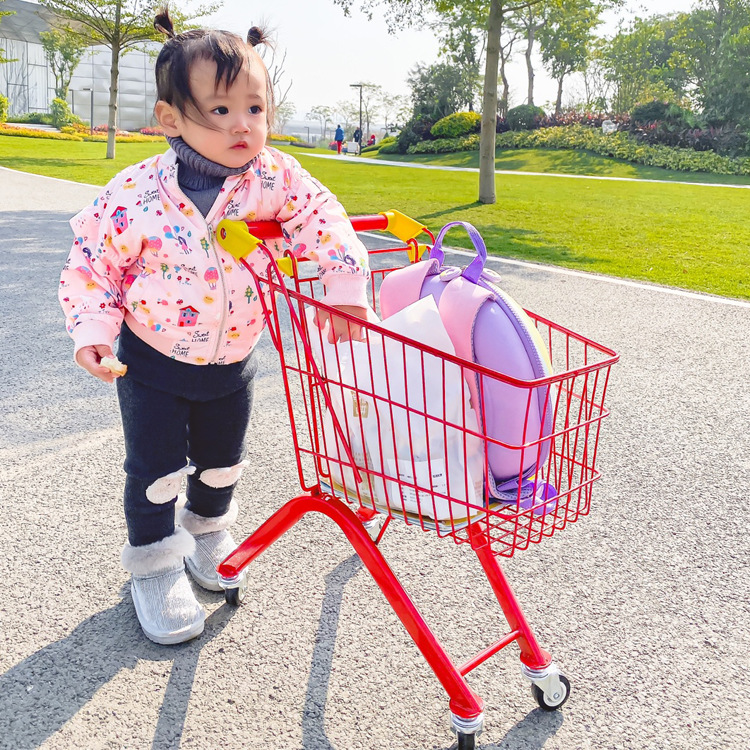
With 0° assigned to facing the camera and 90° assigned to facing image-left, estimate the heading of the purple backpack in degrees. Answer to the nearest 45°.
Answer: approximately 225°

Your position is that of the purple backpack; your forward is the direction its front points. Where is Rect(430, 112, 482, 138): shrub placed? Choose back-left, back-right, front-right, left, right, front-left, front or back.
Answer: front-left

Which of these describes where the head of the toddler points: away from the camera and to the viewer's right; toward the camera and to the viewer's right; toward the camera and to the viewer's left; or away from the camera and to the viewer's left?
toward the camera and to the viewer's right

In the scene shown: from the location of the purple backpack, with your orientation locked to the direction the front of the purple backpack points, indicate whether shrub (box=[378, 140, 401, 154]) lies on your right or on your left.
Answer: on your left

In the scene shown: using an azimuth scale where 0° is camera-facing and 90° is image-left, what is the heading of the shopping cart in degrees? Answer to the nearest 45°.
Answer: approximately 315°

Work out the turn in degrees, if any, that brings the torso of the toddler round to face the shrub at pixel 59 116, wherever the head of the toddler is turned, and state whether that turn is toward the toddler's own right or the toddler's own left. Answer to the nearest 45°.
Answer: approximately 135° to the toddler's own left

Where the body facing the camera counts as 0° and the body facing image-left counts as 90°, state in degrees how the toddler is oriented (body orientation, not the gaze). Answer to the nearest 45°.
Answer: approximately 315°

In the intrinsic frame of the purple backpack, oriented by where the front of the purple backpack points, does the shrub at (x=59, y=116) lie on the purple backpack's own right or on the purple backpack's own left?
on the purple backpack's own left

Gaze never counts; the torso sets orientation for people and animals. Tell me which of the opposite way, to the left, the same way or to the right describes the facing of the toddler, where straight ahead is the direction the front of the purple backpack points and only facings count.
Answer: to the right
